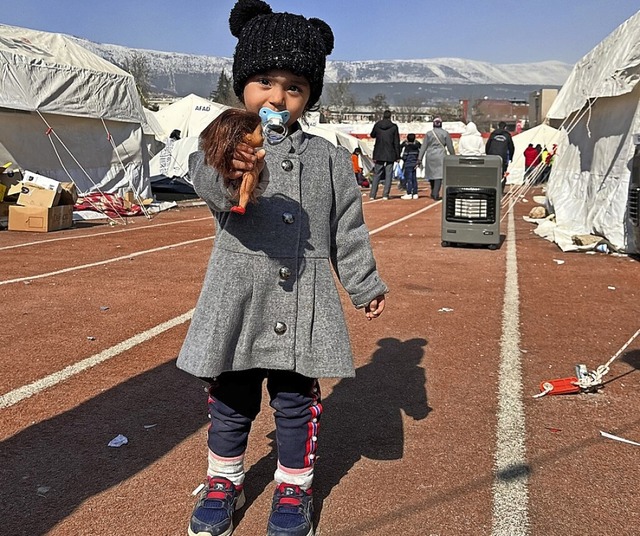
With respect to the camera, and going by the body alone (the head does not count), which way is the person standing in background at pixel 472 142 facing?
away from the camera

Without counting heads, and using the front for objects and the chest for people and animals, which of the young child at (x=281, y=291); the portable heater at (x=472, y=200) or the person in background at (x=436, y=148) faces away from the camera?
the person in background

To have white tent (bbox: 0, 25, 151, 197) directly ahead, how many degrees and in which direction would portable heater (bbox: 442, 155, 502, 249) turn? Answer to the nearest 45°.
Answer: approximately 90° to its right

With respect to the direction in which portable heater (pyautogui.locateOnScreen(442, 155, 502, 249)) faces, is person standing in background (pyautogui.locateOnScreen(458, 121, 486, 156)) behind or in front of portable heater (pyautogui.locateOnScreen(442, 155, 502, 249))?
behind

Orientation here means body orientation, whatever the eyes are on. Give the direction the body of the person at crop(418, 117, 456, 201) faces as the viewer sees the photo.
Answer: away from the camera

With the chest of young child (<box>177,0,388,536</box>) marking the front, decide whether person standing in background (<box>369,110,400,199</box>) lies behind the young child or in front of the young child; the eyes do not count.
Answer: behind

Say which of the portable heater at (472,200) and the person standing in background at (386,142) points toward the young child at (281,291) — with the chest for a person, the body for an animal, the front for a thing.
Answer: the portable heater

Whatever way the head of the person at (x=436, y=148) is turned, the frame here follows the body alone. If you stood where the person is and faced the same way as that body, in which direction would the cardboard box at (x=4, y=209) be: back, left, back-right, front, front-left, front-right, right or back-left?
back-left

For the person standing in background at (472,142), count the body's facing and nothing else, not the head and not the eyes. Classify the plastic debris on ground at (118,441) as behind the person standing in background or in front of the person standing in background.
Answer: behind

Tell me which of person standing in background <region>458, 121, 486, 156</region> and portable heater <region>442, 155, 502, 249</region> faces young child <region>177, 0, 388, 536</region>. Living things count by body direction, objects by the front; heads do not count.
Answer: the portable heater

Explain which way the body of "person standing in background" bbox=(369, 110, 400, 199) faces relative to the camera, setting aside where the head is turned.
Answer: away from the camera

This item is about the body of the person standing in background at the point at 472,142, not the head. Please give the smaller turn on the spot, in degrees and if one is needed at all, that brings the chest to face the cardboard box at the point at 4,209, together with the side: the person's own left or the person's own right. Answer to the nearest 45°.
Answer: approximately 135° to the person's own left

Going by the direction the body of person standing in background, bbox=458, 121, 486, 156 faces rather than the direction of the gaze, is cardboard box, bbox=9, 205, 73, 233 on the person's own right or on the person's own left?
on the person's own left
